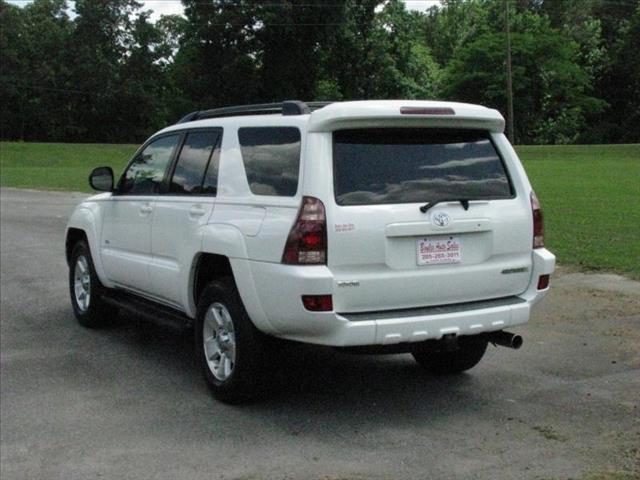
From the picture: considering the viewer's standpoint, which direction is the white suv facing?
facing away from the viewer and to the left of the viewer
